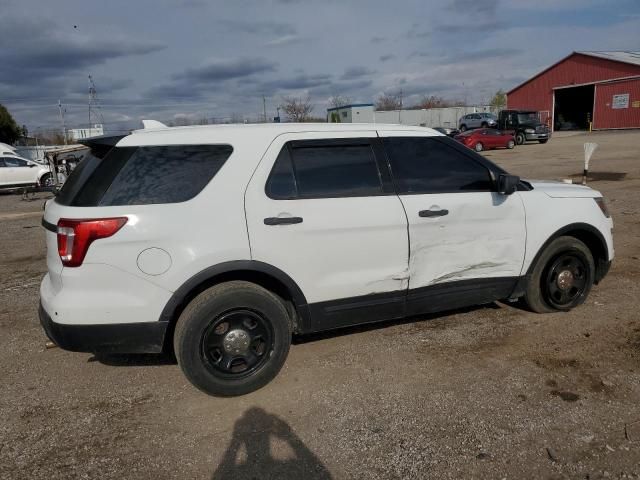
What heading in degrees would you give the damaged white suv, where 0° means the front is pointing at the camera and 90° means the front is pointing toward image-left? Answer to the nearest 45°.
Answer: approximately 225°

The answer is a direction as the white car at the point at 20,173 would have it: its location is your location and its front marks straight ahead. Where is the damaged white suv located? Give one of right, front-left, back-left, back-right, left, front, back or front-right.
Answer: right

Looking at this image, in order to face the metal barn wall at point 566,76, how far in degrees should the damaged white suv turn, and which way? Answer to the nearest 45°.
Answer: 0° — it already faces it

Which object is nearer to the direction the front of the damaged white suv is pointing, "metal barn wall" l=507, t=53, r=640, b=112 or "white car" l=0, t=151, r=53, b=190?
the metal barn wall

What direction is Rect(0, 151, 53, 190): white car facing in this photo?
to the viewer's right
